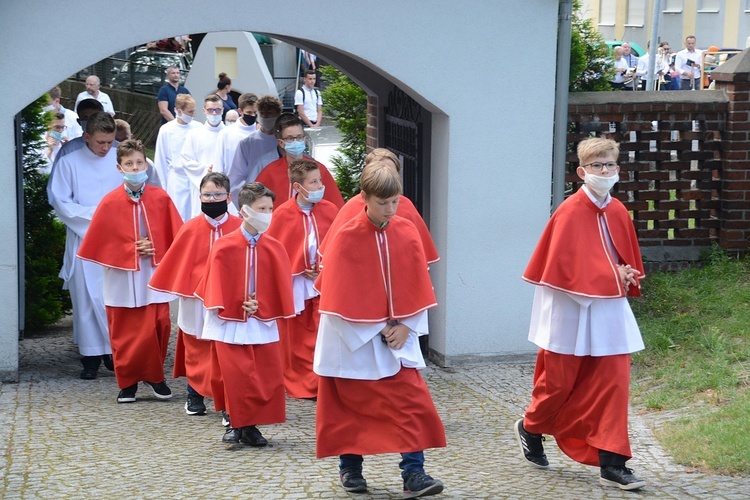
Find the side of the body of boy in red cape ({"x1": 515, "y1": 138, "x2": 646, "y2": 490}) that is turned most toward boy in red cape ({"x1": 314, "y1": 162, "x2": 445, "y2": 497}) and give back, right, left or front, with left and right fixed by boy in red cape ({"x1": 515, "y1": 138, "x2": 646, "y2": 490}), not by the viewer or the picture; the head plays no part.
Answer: right

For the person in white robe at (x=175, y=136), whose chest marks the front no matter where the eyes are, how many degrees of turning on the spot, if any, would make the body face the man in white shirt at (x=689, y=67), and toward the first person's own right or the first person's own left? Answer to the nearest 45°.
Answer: approximately 90° to the first person's own left

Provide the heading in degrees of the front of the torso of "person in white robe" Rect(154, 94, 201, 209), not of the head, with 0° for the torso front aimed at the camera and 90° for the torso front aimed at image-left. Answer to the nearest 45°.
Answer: approximately 315°

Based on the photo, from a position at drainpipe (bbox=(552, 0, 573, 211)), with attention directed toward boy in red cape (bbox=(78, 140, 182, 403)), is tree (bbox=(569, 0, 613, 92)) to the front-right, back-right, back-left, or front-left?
back-right
